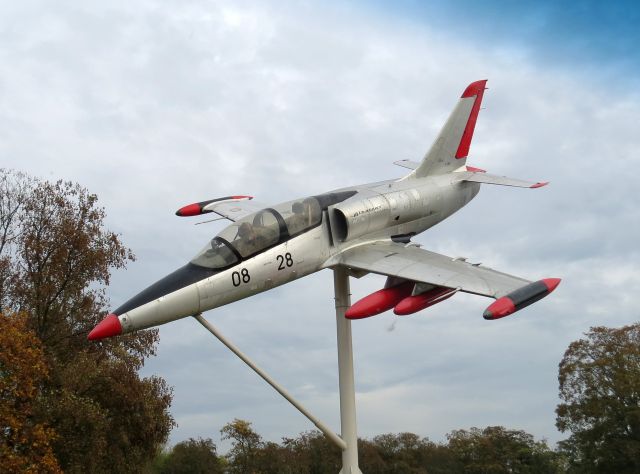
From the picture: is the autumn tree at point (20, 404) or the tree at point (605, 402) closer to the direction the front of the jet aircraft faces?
the autumn tree

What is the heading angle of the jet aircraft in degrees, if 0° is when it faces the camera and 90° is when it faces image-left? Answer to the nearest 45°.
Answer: approximately 45°

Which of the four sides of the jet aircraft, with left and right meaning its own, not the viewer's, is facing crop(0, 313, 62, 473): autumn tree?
right

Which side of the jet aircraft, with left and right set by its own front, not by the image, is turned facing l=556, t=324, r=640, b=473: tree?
back
